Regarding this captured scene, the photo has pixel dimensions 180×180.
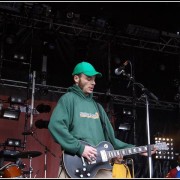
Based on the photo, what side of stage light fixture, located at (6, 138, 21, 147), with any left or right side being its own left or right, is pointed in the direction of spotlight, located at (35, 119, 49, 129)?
left

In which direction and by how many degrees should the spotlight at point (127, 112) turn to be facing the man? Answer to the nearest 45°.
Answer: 0° — it already faces them

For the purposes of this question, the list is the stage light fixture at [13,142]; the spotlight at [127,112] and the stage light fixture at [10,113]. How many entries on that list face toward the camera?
3

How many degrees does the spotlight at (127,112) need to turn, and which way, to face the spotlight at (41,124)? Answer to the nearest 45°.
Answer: approximately 45° to its right

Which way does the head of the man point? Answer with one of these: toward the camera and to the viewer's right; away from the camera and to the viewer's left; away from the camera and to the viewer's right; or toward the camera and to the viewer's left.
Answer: toward the camera and to the viewer's right

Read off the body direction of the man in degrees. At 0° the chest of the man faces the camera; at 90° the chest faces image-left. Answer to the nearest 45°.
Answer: approximately 315°

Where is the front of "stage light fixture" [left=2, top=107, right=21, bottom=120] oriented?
toward the camera

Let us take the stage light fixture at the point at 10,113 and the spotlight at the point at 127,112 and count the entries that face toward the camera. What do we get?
2

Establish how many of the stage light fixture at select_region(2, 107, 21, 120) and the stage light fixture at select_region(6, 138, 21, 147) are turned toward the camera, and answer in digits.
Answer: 2

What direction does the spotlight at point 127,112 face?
toward the camera
